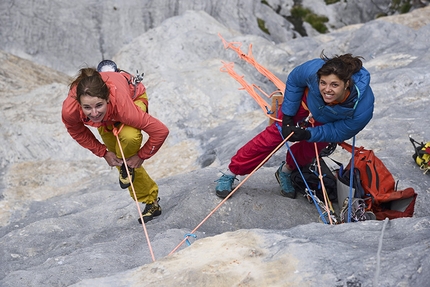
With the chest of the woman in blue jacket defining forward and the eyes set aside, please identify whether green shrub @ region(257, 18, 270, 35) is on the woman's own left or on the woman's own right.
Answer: on the woman's own right

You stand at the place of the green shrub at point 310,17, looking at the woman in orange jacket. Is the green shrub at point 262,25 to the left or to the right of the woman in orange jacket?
right

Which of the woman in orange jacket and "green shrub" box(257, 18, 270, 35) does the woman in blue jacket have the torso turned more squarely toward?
the woman in orange jacket

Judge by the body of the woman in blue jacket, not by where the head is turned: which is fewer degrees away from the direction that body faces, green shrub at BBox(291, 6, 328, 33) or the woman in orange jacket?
the woman in orange jacket

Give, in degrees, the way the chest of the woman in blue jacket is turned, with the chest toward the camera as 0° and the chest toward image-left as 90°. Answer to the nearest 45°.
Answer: approximately 45°
